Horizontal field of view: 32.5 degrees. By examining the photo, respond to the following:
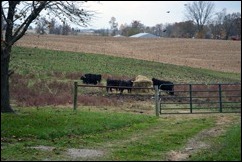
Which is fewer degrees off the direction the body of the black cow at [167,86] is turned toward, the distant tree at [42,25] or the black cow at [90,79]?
the black cow

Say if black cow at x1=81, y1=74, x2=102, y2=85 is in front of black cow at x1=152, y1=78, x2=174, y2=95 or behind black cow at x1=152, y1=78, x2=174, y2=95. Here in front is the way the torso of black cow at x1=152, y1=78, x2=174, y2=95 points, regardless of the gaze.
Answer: in front

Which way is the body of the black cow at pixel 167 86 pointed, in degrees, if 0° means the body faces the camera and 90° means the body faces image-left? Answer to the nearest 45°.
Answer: approximately 90°
